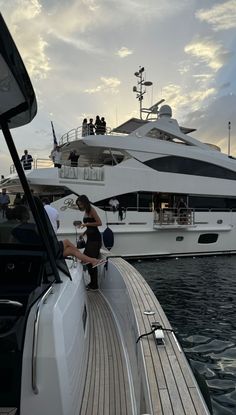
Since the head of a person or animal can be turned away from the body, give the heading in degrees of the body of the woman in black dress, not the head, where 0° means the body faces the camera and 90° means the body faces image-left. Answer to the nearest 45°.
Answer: approximately 90°

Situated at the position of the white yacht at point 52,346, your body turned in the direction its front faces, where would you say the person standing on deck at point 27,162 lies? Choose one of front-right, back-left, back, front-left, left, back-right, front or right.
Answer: front

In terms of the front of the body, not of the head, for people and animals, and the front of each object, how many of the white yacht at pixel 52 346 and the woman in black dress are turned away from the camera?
1

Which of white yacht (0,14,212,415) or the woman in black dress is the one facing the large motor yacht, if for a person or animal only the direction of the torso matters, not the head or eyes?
the white yacht

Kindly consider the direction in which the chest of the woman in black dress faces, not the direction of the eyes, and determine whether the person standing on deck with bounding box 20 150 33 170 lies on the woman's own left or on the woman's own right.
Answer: on the woman's own right

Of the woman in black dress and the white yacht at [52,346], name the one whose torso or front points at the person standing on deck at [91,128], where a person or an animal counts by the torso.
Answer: the white yacht

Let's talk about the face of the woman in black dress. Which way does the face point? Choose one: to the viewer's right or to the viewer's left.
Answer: to the viewer's left

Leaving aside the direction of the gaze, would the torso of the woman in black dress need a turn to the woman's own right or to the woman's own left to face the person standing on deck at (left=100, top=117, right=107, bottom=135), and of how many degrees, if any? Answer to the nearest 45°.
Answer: approximately 90° to the woman's own right

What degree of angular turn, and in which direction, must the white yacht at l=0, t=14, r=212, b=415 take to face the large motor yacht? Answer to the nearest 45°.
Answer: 0° — it already faces it

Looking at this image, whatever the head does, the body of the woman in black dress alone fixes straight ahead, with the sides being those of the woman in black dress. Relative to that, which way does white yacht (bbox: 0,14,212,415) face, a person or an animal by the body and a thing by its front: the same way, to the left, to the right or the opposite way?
to the right

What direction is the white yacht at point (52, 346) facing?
away from the camera

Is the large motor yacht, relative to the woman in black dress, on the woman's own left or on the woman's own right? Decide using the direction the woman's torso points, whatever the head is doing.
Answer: on the woman's own right

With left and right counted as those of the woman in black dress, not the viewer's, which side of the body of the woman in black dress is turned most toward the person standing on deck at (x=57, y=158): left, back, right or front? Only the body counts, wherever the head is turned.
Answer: right
